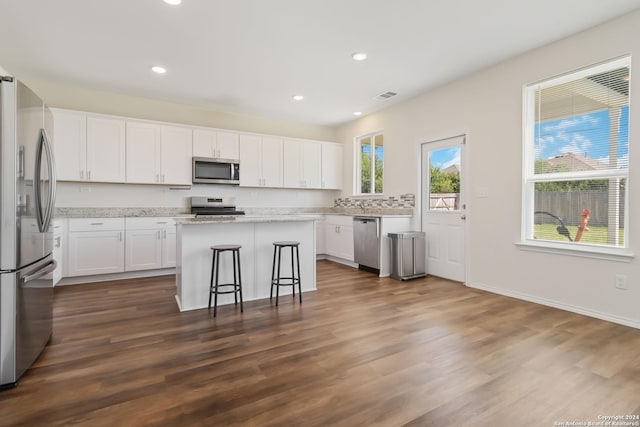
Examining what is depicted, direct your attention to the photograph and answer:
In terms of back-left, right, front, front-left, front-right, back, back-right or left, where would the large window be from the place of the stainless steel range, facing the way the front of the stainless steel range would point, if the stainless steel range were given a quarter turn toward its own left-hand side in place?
front-right

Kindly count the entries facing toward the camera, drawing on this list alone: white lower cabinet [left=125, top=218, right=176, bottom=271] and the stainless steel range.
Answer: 2

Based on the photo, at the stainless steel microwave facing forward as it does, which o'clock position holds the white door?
The white door is roughly at 10 o'clock from the stainless steel microwave.

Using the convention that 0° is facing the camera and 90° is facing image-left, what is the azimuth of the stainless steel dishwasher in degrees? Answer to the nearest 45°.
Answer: approximately 45°

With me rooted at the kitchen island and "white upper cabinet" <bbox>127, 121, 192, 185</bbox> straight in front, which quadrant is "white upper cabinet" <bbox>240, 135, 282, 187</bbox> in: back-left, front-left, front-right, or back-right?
front-right

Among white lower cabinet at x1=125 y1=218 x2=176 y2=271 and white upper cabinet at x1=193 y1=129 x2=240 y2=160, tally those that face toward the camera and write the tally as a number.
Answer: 2

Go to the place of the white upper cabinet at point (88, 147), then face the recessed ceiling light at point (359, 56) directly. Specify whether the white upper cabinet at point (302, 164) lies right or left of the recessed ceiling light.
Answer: left

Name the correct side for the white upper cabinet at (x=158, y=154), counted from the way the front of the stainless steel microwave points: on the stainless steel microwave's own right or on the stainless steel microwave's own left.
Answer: on the stainless steel microwave's own right

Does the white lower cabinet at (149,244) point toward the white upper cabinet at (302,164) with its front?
no

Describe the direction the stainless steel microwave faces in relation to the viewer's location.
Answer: facing the viewer

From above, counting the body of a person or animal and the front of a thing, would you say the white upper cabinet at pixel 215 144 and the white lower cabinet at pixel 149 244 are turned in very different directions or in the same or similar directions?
same or similar directions

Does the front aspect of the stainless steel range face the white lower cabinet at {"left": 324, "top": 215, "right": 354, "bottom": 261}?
no

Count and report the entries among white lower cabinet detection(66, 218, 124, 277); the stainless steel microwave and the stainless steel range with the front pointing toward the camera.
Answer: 3

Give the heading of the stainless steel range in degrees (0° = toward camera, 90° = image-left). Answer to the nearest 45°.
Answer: approximately 0°

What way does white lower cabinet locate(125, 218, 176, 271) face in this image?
toward the camera

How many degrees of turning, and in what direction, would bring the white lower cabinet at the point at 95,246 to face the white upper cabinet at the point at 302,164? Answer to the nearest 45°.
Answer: approximately 90° to its left

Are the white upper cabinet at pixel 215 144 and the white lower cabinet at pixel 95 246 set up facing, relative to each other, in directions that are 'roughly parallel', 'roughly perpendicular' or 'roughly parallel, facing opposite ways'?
roughly parallel

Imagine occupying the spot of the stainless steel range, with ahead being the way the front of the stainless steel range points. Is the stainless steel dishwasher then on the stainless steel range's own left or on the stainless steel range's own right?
on the stainless steel range's own left

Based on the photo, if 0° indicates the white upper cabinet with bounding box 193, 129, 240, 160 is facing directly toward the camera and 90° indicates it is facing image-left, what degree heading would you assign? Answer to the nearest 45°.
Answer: approximately 0°

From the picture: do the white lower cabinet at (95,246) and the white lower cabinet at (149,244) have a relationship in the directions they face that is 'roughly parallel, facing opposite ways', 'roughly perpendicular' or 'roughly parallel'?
roughly parallel
